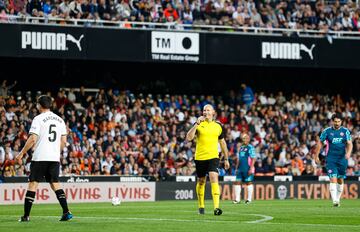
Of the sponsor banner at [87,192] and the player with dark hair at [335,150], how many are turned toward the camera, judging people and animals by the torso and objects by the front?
2

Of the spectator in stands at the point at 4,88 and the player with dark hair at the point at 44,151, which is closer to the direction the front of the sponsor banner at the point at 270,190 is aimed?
the player with dark hair

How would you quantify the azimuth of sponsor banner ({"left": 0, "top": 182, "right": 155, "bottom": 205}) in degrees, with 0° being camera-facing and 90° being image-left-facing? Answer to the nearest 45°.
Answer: approximately 0°

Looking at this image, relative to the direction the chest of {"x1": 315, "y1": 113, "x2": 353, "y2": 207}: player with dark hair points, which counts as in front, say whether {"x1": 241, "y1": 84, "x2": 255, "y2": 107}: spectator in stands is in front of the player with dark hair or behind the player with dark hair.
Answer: behind

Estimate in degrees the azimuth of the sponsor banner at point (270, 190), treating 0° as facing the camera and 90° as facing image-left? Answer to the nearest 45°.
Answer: approximately 0°

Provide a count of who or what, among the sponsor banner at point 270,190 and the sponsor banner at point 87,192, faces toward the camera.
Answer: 2

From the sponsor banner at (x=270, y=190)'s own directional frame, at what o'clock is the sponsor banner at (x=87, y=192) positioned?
the sponsor banner at (x=87, y=192) is roughly at 2 o'clock from the sponsor banner at (x=270, y=190).
